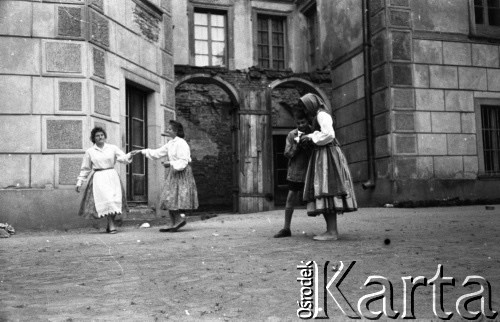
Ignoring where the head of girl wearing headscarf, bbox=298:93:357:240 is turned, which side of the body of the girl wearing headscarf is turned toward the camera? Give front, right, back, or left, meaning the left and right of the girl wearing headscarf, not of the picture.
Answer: left
